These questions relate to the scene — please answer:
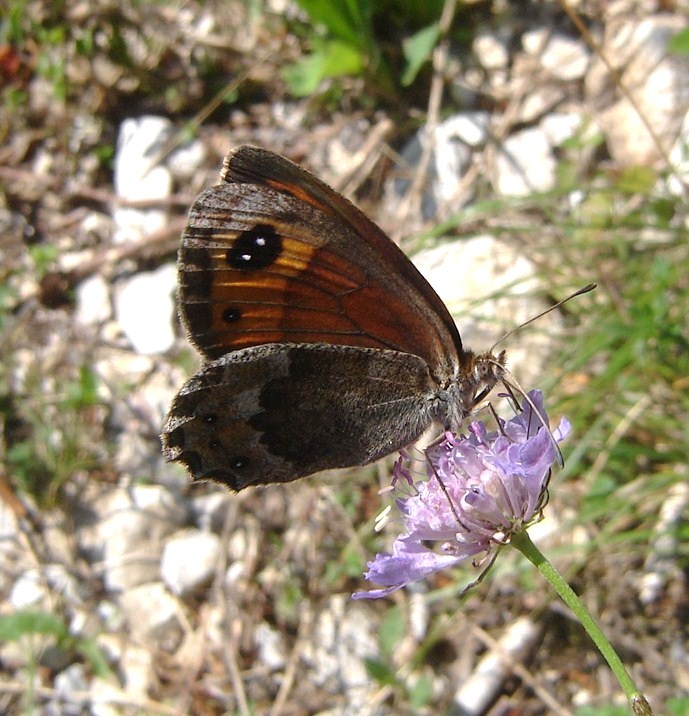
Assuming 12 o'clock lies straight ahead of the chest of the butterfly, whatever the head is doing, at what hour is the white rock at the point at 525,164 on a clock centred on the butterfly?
The white rock is roughly at 10 o'clock from the butterfly.

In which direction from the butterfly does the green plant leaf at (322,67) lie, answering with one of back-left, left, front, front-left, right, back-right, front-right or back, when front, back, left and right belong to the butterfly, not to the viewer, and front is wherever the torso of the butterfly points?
left

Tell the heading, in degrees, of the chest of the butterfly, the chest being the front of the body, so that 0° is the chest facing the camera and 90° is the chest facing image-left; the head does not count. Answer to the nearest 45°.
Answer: approximately 270°

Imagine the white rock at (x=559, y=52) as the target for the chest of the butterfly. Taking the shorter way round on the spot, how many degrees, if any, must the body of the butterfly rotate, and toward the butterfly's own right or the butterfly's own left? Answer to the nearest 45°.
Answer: approximately 45° to the butterfly's own left

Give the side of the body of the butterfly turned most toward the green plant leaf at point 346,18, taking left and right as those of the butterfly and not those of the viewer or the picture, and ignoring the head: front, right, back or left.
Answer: left

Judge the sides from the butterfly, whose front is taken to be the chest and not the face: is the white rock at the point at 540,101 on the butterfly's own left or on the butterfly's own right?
on the butterfly's own left
